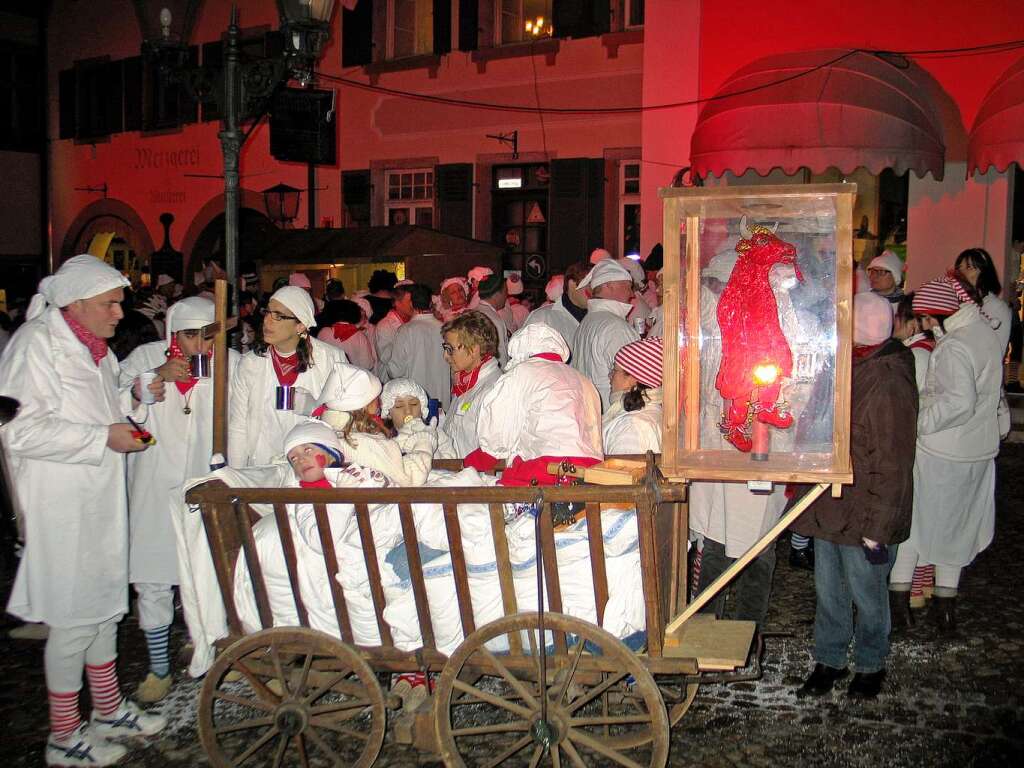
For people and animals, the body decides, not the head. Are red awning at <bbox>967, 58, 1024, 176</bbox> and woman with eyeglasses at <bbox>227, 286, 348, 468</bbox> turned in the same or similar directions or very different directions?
same or similar directions

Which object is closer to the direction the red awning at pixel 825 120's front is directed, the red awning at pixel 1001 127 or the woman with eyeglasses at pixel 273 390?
the woman with eyeglasses

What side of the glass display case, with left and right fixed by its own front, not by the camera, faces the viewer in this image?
front

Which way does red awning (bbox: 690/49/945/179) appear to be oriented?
toward the camera

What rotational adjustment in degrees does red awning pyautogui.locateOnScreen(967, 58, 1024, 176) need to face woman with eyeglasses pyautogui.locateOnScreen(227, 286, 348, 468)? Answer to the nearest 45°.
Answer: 0° — it already faces them

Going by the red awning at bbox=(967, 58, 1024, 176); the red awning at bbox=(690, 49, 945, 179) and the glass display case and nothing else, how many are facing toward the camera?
3

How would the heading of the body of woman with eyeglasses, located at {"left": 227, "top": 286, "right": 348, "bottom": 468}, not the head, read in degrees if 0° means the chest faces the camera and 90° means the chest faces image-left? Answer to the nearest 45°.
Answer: approximately 45°

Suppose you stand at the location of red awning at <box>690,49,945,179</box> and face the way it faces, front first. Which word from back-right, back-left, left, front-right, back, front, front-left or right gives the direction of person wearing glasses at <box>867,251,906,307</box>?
front

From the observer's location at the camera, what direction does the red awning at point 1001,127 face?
facing the viewer
